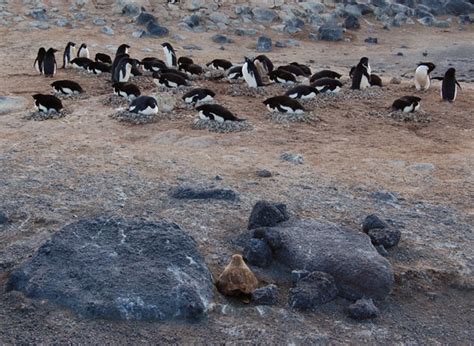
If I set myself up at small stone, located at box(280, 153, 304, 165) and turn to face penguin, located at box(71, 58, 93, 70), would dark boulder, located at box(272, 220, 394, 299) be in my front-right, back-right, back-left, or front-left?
back-left

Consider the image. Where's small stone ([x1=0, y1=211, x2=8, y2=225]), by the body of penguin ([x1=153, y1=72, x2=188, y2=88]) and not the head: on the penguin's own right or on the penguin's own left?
on the penguin's own left

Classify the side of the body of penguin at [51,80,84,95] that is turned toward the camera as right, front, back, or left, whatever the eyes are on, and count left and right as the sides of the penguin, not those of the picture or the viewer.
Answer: left

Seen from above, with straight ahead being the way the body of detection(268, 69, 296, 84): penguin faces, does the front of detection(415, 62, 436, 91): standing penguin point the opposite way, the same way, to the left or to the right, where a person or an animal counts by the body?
to the left

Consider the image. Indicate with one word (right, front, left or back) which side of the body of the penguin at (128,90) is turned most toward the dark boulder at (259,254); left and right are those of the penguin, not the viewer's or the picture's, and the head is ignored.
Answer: left
